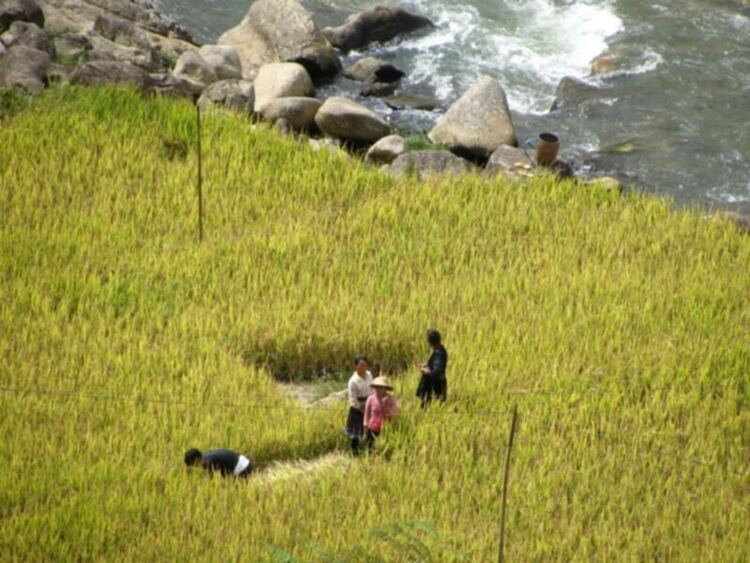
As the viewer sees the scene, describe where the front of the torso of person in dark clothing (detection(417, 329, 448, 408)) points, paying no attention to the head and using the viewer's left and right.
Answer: facing to the left of the viewer

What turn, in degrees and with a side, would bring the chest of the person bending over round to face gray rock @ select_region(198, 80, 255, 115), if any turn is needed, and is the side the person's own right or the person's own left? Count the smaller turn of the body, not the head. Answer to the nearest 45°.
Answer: approximately 90° to the person's own right

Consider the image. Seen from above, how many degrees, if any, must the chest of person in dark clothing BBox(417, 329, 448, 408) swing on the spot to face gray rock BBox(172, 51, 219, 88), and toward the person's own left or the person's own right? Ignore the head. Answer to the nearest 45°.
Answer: approximately 45° to the person's own right

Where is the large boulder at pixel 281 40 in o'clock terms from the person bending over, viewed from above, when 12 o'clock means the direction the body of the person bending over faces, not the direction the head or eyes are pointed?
The large boulder is roughly at 3 o'clock from the person bending over.

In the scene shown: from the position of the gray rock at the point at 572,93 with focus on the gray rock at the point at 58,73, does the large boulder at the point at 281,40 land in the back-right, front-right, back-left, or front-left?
front-right

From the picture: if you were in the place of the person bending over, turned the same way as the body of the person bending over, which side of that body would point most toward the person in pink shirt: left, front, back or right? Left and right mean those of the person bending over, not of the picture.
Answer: back

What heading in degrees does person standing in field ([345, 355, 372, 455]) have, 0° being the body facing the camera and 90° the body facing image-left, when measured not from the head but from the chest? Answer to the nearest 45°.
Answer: approximately 315°

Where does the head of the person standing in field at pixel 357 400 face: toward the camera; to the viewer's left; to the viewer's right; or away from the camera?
toward the camera

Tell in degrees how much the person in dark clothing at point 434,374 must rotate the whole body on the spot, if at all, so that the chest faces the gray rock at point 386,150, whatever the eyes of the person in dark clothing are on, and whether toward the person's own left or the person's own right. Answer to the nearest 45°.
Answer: approximately 90° to the person's own right

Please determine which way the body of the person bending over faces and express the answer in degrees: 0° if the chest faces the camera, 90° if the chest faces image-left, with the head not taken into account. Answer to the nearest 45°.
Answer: approximately 90°

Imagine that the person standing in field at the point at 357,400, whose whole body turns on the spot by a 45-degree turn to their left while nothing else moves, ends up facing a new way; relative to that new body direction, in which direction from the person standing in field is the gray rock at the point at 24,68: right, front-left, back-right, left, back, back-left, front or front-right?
back-left

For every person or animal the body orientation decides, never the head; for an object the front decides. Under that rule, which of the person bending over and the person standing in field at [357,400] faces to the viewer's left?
the person bending over

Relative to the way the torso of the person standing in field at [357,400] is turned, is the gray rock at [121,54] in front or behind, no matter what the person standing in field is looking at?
behind

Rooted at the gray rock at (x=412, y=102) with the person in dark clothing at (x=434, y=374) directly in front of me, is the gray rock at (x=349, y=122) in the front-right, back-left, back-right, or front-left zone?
front-right

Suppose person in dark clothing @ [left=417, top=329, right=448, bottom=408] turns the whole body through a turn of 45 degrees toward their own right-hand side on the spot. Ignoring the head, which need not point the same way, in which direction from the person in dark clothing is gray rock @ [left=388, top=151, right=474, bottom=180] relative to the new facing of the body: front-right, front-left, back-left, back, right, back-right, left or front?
front-right
